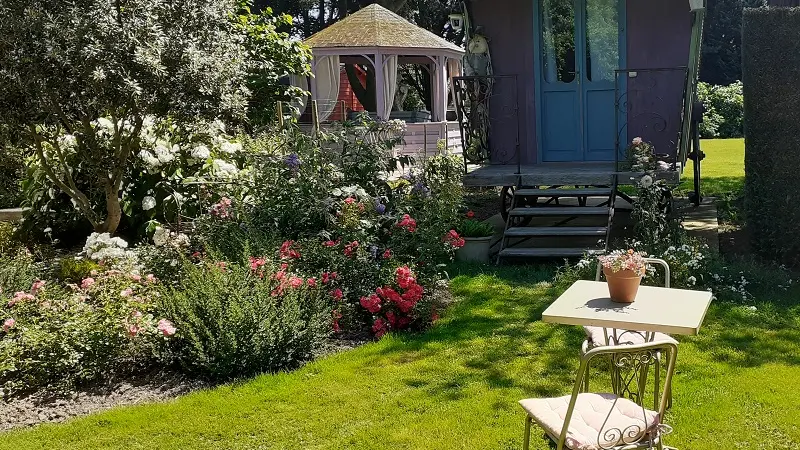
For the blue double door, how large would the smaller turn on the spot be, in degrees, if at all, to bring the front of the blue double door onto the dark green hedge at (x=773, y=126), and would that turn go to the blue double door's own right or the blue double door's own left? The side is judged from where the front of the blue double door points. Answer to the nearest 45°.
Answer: approximately 45° to the blue double door's own left

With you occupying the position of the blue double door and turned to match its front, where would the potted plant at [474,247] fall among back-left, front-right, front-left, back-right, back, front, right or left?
front-right

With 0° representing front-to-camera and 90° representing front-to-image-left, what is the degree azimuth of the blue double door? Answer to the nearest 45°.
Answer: approximately 0°

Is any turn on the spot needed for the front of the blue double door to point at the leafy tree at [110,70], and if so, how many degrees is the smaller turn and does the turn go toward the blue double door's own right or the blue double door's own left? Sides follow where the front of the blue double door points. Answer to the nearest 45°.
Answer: approximately 45° to the blue double door's own right

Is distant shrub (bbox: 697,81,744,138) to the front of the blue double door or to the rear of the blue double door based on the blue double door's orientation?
to the rear

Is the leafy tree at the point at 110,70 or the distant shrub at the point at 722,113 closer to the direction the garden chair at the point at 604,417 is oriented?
the leafy tree

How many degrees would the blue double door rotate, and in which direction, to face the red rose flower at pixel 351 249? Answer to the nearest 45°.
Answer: approximately 45° to its right
